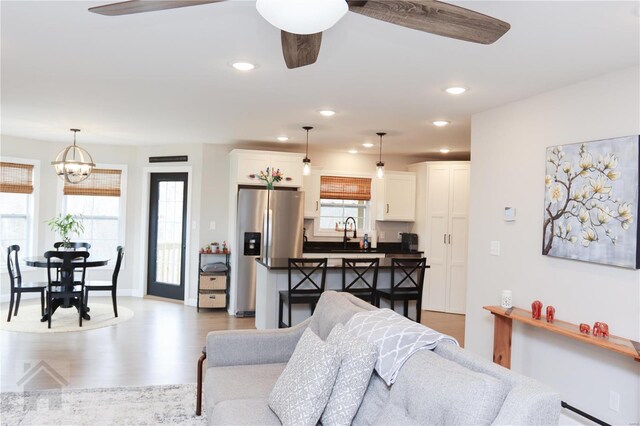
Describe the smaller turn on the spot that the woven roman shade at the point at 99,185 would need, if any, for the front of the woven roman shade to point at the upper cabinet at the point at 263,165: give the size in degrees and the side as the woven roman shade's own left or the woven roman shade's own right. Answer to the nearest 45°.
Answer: approximately 45° to the woven roman shade's own left

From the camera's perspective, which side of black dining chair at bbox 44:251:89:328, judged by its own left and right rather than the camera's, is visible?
back

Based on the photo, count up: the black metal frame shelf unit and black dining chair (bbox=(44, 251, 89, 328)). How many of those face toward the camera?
1

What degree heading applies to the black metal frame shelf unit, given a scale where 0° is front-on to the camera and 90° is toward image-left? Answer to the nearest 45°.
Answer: approximately 0°

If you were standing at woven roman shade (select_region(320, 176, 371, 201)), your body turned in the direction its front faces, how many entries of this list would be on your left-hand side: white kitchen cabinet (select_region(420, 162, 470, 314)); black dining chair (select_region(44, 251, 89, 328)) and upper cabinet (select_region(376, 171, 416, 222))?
2

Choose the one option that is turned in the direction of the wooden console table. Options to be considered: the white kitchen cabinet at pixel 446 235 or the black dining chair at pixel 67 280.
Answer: the white kitchen cabinet

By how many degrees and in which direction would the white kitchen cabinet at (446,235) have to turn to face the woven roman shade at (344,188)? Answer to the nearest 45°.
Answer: approximately 90° to its right

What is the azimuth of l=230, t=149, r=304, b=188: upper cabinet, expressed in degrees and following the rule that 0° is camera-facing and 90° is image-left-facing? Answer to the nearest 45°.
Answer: approximately 0°
